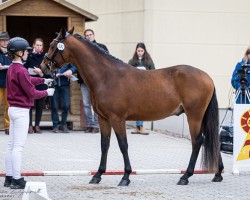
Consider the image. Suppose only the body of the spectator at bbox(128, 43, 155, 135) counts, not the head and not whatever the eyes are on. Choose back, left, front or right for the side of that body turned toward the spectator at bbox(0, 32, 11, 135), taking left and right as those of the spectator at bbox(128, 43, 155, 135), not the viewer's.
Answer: right

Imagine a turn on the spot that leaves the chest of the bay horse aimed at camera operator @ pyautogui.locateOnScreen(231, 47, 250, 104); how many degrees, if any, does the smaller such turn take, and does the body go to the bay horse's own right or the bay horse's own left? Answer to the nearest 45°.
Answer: approximately 135° to the bay horse's own right

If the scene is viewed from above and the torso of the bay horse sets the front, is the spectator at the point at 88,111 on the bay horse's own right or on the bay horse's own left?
on the bay horse's own right

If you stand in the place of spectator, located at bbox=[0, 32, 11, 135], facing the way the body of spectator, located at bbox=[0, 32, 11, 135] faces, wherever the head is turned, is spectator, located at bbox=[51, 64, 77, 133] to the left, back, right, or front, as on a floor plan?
left

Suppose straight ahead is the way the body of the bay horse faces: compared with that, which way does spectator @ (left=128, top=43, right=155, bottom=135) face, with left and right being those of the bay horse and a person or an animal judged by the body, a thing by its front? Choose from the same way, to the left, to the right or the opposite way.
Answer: to the left

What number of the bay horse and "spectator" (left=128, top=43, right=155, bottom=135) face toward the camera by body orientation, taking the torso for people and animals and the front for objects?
1

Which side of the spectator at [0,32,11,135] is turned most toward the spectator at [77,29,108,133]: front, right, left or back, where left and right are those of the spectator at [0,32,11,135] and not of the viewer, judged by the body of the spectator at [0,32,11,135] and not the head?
left

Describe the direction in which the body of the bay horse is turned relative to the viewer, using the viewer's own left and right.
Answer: facing to the left of the viewer

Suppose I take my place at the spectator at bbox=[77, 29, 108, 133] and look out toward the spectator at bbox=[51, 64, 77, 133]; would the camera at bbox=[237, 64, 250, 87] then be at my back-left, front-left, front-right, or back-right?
back-left

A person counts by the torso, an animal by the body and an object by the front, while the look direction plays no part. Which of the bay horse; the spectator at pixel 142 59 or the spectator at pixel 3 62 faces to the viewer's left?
the bay horse

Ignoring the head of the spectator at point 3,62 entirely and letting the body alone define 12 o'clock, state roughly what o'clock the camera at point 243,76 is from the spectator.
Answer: The camera is roughly at 10 o'clock from the spectator.
